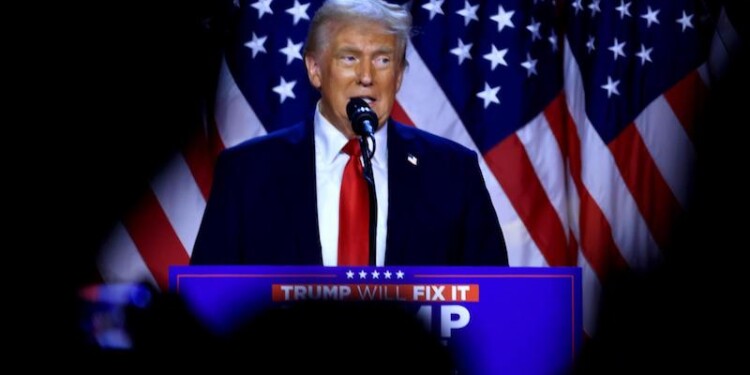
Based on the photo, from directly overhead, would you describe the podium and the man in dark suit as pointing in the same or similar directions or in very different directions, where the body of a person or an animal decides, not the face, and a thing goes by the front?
same or similar directions

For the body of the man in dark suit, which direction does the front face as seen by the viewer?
toward the camera

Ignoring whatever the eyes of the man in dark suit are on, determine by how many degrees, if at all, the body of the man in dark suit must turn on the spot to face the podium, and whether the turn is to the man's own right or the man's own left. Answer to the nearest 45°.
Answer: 0° — they already face it

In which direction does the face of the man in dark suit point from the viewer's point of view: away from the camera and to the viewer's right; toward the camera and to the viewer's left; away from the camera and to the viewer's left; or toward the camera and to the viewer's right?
toward the camera and to the viewer's right

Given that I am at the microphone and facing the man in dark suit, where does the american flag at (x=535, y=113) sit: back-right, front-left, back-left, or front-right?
front-right

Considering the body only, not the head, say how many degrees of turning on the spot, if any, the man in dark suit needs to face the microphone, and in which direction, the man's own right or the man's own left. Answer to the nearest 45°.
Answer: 0° — they already face it

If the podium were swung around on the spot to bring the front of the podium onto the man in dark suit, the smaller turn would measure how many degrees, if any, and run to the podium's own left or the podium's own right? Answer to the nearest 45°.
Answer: approximately 180°

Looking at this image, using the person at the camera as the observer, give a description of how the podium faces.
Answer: facing the viewer

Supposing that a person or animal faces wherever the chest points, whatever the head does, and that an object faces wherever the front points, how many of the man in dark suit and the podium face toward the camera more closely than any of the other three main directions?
2

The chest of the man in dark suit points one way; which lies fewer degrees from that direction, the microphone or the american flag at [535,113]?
the microphone

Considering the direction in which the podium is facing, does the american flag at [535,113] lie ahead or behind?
behind
